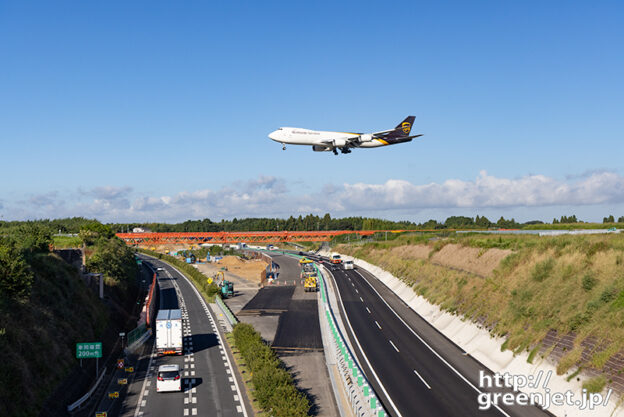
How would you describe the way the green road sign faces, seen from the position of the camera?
facing the viewer

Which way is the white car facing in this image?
away from the camera

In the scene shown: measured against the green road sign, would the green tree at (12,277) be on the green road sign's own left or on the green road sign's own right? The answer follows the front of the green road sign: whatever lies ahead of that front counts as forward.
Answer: on the green road sign's own right

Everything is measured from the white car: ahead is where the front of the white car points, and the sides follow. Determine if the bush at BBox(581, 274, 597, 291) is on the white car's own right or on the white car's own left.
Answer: on the white car's own right

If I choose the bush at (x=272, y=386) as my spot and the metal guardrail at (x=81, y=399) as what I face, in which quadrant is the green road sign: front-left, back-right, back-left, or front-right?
front-right

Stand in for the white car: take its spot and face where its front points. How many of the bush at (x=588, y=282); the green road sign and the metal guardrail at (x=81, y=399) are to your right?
1

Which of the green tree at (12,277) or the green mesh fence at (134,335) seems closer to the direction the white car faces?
the green mesh fence

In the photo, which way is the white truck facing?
away from the camera

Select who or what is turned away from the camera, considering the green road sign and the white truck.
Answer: the white truck

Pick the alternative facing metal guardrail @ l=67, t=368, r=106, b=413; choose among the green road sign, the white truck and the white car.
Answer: the green road sign

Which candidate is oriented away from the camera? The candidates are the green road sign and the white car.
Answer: the white car

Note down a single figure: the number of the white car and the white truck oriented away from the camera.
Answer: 2

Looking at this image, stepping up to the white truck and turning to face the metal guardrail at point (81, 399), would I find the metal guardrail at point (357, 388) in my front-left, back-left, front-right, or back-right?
front-left

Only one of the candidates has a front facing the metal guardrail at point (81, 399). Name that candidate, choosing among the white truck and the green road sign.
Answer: the green road sign

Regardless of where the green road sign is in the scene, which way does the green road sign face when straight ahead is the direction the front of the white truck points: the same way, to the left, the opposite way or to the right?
the opposite way

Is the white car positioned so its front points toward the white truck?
yes
